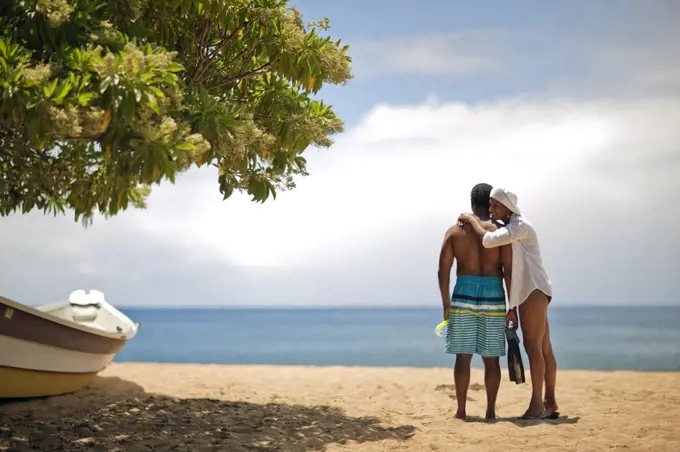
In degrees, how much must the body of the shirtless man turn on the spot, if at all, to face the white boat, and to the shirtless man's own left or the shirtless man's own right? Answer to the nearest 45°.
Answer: approximately 90° to the shirtless man's own left

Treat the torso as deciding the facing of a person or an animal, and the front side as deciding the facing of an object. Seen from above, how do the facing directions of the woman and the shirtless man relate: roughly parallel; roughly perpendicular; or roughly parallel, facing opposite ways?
roughly perpendicular

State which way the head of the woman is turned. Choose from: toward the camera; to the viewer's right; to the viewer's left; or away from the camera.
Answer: to the viewer's left

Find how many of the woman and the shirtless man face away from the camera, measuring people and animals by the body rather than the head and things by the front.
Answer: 1

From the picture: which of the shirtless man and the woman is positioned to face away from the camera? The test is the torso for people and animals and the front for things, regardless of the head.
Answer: the shirtless man

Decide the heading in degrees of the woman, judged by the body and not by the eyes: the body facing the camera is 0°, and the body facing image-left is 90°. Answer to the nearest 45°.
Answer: approximately 90°

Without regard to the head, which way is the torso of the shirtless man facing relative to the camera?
away from the camera
